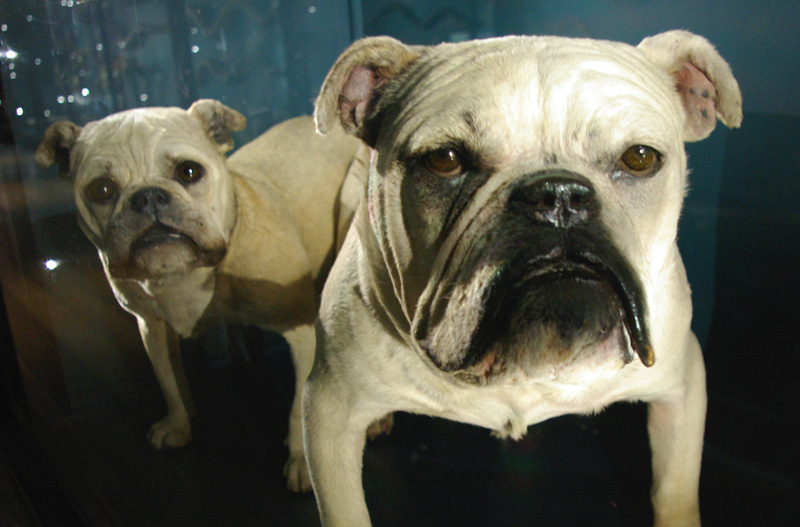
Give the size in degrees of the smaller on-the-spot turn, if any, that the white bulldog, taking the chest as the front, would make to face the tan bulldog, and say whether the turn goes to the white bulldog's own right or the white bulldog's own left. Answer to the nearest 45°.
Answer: approximately 135° to the white bulldog's own right

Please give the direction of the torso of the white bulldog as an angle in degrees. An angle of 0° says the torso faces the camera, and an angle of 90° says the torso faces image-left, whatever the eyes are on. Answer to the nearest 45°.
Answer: approximately 0°
